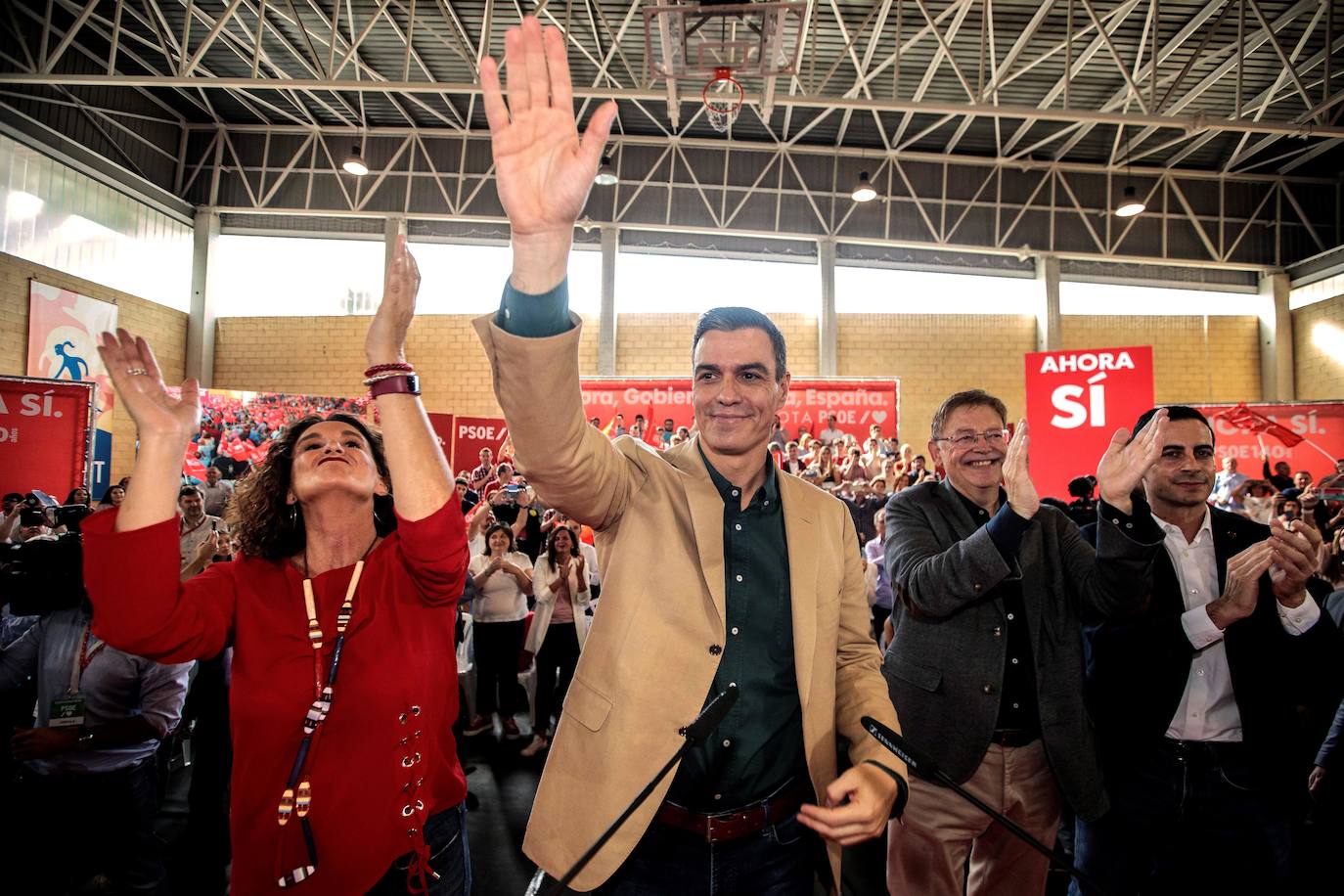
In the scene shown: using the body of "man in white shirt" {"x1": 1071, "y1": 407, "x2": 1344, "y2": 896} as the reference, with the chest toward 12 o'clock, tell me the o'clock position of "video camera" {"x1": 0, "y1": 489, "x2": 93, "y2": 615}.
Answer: The video camera is roughly at 2 o'clock from the man in white shirt.

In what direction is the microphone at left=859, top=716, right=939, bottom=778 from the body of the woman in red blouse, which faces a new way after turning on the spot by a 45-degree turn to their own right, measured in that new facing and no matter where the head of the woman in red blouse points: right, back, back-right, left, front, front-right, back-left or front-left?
left

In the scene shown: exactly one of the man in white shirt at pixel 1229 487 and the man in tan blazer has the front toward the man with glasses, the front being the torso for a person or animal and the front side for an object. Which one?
the man in white shirt

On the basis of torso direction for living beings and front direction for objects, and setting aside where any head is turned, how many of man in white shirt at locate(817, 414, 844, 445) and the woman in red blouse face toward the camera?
2

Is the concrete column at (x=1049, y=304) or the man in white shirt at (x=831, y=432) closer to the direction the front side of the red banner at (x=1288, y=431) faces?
the man in white shirt

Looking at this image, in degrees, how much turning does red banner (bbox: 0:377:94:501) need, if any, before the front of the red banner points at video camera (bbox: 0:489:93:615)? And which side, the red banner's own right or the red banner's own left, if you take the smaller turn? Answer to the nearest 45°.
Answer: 0° — it already faces it
